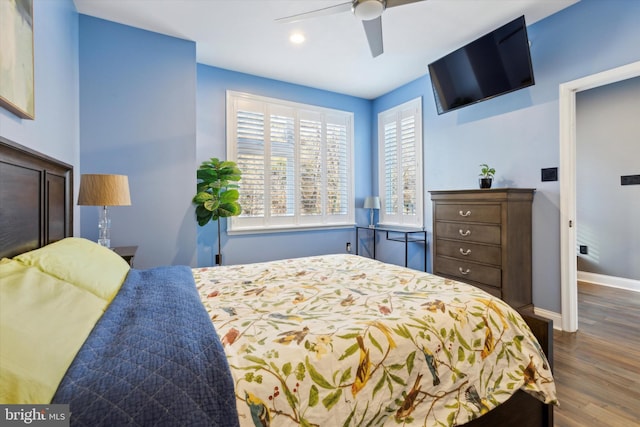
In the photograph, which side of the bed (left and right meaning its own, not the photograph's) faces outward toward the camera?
right

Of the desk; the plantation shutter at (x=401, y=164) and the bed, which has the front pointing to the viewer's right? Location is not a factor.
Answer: the bed

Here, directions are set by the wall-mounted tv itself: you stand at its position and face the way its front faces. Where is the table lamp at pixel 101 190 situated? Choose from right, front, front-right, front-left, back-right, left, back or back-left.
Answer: front

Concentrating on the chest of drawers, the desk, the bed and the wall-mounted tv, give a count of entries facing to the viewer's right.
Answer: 1

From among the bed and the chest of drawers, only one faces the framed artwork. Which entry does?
the chest of drawers

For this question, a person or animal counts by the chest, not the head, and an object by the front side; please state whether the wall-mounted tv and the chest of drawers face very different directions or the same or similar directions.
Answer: same or similar directions

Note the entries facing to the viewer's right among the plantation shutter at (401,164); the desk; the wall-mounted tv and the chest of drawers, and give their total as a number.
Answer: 0

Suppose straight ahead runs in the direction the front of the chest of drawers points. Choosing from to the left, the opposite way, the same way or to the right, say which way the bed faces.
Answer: the opposite way

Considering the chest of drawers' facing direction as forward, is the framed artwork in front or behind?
in front

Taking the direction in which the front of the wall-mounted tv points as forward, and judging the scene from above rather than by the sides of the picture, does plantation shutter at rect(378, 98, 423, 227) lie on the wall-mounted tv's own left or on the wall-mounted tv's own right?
on the wall-mounted tv's own right

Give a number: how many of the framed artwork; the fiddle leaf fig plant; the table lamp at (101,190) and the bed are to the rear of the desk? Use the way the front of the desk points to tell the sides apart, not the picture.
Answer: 0

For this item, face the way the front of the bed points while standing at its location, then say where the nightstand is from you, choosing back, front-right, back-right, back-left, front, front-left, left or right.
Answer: back-left

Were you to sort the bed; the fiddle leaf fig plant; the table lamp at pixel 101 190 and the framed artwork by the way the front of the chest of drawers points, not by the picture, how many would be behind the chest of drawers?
0

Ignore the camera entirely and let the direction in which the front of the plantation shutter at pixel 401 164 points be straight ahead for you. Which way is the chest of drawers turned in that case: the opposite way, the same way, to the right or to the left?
the same way

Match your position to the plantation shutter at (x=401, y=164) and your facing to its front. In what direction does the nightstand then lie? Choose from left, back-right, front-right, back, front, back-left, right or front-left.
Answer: front

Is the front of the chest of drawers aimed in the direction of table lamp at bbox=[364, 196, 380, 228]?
no

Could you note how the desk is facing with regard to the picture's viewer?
facing the viewer and to the left of the viewer

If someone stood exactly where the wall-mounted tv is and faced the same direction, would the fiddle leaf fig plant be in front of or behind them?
in front

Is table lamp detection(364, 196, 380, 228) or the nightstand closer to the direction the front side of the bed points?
the table lamp
